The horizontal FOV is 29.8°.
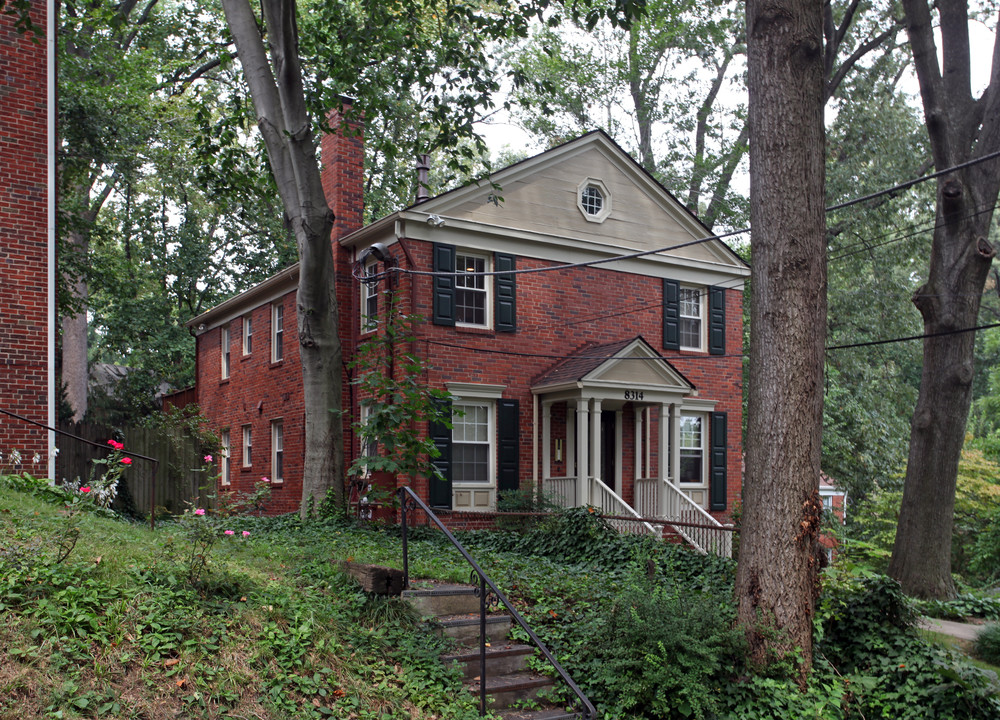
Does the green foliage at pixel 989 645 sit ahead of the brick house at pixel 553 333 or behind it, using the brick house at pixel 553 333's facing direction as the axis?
ahead

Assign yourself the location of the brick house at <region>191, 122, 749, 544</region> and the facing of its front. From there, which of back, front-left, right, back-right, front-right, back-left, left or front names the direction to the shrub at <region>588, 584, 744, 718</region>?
front-right

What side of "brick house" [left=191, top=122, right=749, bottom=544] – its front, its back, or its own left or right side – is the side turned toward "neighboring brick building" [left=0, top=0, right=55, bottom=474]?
right

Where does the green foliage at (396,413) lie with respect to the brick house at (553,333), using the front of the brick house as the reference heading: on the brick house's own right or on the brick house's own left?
on the brick house's own right

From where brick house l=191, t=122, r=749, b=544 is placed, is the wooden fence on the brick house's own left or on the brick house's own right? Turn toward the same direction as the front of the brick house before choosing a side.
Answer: on the brick house's own right

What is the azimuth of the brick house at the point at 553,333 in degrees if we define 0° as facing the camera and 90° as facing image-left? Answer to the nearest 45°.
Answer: approximately 315°
